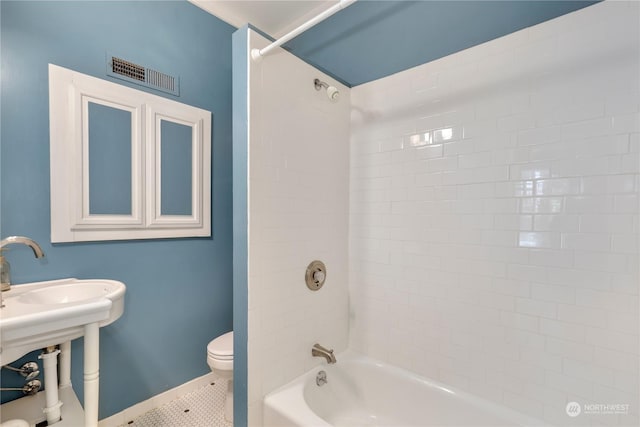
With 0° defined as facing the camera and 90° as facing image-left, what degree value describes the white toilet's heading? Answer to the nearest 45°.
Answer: approximately 45°

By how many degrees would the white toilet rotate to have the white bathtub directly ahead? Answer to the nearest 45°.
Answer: approximately 90° to its left

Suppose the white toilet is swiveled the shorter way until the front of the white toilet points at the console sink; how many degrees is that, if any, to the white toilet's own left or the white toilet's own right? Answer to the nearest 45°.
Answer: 0° — it already faces it
